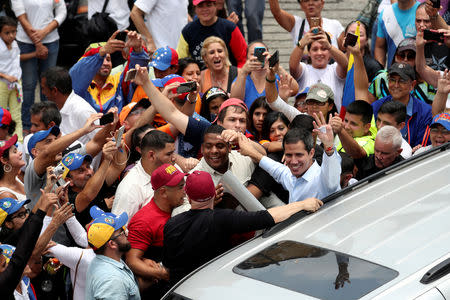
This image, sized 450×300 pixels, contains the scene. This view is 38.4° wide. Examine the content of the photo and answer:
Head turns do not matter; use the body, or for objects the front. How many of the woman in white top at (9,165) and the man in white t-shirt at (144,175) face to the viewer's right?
2

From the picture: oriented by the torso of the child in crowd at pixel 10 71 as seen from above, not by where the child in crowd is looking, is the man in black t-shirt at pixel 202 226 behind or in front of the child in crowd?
in front

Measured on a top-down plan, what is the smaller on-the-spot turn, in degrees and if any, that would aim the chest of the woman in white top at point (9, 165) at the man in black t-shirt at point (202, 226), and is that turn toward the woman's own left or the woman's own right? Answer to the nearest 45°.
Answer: approximately 45° to the woman's own right

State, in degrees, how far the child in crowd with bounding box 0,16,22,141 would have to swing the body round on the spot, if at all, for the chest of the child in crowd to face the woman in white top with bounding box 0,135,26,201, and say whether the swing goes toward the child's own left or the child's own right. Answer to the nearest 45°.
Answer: approximately 45° to the child's own right

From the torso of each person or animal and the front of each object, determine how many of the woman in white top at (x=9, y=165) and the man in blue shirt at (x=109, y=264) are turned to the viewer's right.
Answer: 2

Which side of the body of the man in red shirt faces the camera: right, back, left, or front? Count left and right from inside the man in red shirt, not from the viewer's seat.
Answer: right

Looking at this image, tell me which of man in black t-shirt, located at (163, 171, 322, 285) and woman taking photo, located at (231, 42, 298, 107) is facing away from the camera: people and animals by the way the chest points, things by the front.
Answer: the man in black t-shirt

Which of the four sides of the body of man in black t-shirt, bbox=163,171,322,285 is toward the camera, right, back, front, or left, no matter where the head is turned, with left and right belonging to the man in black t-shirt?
back

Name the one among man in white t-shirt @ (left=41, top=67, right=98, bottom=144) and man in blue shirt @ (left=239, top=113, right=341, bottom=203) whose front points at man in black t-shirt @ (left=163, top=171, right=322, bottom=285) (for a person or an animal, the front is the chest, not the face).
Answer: the man in blue shirt

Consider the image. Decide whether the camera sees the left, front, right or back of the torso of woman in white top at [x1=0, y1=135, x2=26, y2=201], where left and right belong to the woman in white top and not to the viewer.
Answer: right

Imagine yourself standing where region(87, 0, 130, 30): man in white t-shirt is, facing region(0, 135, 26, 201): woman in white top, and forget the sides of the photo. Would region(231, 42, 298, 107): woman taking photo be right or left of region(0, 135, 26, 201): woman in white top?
left

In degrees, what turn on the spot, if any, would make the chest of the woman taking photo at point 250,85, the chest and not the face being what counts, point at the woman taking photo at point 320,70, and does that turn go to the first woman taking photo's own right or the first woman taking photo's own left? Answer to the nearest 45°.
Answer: approximately 135° to the first woman taking photo's own left
